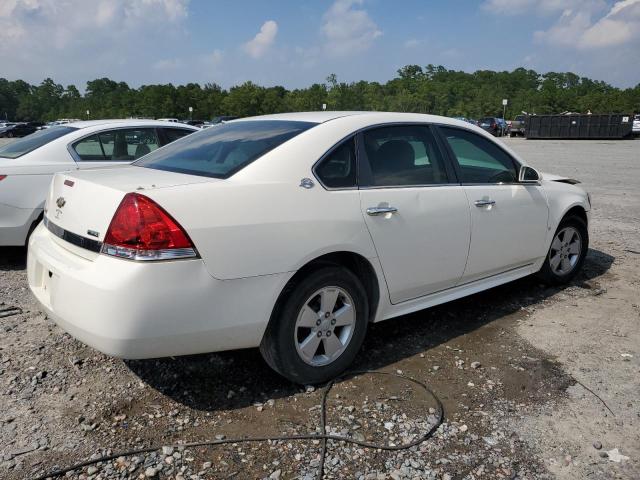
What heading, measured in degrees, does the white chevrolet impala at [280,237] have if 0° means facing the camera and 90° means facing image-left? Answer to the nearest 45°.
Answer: approximately 225°

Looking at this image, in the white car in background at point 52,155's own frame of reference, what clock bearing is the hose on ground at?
The hose on ground is roughly at 4 o'clock from the white car in background.

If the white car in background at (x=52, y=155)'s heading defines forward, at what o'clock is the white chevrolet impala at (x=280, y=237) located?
The white chevrolet impala is roughly at 4 o'clock from the white car in background.

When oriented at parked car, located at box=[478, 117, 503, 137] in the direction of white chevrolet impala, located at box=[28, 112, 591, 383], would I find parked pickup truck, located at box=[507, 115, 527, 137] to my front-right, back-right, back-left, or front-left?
back-left

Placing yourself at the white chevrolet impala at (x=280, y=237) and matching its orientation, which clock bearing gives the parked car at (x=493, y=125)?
The parked car is roughly at 11 o'clock from the white chevrolet impala.

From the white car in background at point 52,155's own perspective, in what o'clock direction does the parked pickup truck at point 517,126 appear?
The parked pickup truck is roughly at 12 o'clock from the white car in background.

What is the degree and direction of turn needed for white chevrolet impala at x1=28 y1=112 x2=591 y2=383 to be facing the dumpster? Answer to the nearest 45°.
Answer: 0° — it already faces it

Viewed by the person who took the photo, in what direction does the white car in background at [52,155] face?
facing away from the viewer and to the right of the viewer

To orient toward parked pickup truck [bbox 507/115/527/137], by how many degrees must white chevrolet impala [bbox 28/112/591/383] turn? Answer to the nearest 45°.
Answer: approximately 45° to its left

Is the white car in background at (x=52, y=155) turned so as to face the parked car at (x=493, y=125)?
yes
